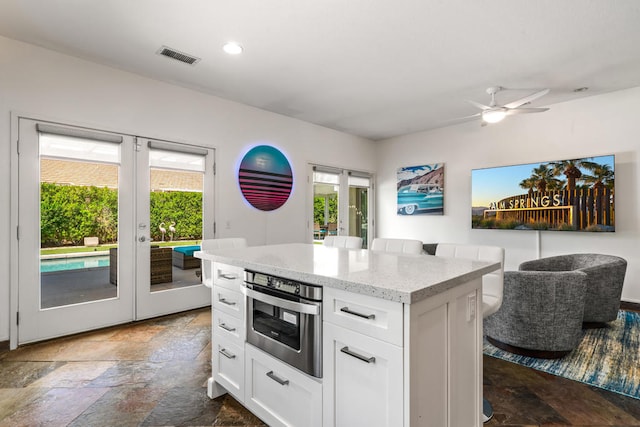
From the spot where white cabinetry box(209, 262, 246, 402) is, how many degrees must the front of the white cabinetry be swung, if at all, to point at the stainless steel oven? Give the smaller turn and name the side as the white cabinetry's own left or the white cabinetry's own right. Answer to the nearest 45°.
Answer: approximately 90° to the white cabinetry's own left

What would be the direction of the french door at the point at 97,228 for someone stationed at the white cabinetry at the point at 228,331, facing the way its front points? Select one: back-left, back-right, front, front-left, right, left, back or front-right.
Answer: right

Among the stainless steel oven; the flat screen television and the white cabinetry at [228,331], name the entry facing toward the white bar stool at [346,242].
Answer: the flat screen television

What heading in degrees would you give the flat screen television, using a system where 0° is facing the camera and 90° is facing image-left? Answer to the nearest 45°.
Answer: approximately 45°

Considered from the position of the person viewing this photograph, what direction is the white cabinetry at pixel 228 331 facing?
facing the viewer and to the left of the viewer

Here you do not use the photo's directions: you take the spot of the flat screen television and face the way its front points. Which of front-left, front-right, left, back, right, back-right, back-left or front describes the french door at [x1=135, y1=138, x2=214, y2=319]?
front

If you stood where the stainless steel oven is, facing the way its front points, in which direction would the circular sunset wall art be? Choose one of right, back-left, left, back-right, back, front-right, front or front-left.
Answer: back-right

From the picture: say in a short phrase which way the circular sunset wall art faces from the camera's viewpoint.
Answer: facing the viewer and to the right of the viewer

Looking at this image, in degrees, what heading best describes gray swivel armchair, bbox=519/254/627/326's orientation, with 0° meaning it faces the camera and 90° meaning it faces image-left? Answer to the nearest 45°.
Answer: approximately 90°

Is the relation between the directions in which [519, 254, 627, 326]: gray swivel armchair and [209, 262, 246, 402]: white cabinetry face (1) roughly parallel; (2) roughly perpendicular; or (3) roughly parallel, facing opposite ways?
roughly perpendicular

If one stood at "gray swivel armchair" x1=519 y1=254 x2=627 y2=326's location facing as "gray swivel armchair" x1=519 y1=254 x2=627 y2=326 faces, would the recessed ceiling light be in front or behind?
in front

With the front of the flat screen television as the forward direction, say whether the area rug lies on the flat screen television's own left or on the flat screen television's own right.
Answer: on the flat screen television's own left

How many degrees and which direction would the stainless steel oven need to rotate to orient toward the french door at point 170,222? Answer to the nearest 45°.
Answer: approximately 90° to its right
